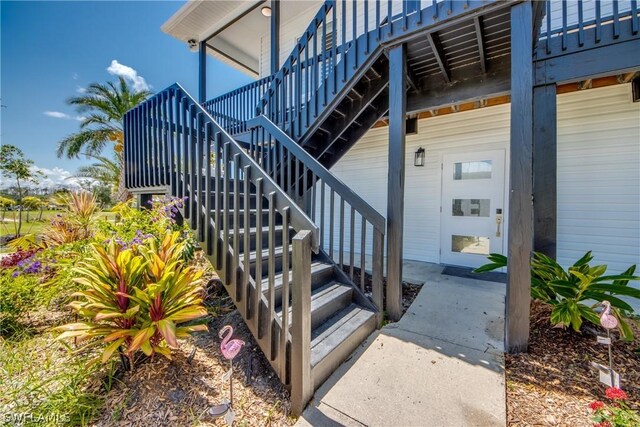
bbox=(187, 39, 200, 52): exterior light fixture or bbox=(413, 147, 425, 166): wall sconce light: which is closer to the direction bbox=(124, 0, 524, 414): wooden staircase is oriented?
the wall sconce light

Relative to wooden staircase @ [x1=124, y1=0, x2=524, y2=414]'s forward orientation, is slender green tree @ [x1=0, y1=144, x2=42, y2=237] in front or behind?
behind

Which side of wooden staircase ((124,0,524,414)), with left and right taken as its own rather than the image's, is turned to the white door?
left

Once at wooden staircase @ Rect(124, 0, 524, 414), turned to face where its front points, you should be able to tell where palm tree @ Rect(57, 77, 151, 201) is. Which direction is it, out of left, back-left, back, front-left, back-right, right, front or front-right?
back

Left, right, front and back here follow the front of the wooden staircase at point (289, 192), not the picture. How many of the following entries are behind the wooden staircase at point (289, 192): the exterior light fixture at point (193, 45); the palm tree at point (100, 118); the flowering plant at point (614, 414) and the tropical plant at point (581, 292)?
2

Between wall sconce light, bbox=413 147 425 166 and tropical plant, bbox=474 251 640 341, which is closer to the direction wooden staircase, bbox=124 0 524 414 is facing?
the tropical plant

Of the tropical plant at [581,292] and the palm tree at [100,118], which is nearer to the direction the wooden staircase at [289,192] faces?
the tropical plant

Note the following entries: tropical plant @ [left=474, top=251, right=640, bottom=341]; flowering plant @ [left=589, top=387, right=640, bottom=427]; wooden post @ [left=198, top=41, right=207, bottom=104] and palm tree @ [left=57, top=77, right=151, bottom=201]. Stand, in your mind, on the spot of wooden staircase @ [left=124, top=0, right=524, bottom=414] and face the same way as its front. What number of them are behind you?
2

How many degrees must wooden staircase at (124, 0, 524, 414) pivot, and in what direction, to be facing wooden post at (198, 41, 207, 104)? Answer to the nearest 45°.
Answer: approximately 180°

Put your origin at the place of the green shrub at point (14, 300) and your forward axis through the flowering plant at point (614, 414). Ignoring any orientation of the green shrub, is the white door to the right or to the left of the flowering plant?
left

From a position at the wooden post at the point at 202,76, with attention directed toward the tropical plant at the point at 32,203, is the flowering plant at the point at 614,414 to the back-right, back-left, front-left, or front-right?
back-left
